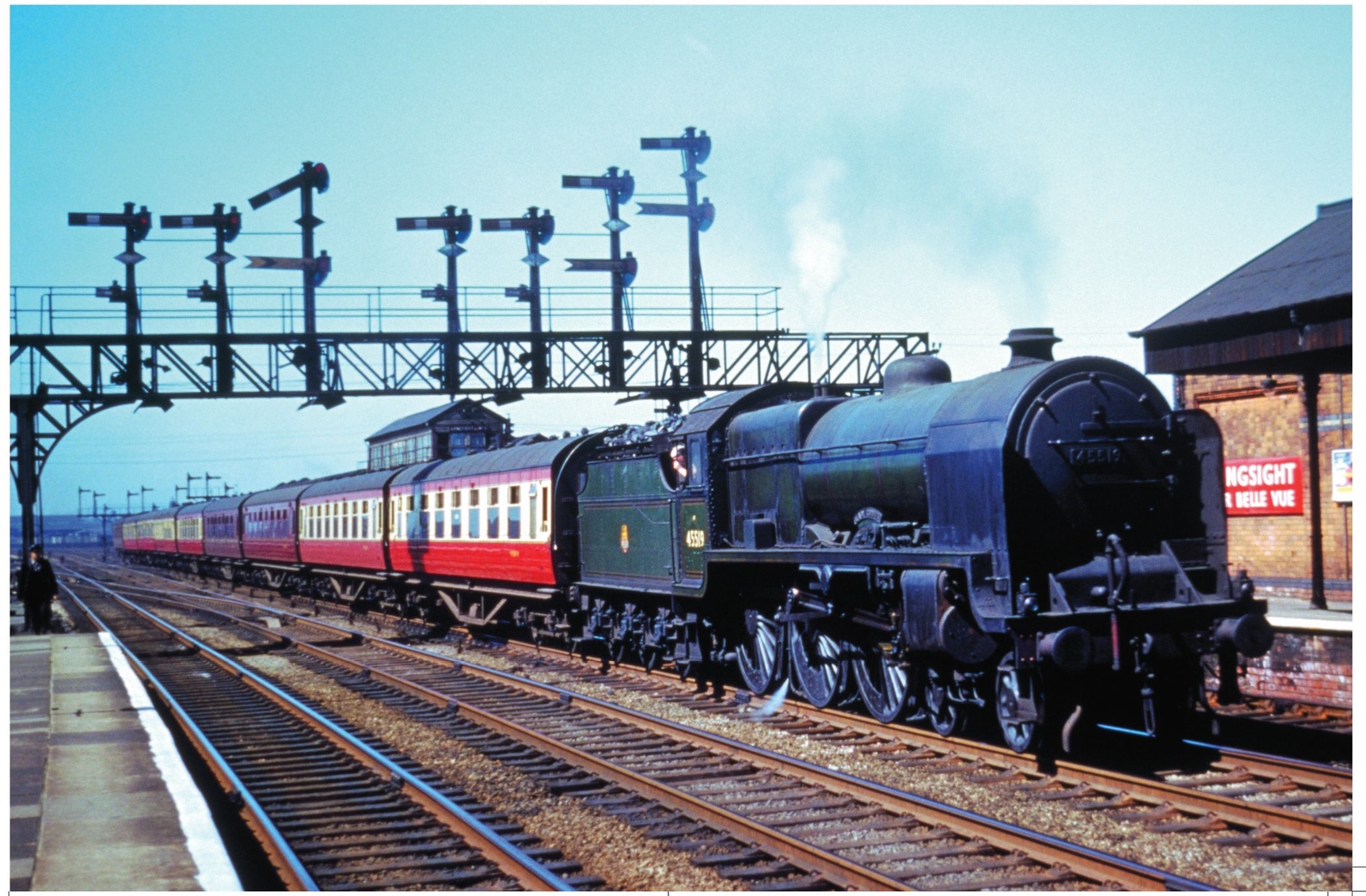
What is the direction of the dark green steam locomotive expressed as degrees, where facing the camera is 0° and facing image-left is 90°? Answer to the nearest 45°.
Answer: approximately 315°

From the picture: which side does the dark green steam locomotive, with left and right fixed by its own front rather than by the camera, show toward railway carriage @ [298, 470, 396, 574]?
back

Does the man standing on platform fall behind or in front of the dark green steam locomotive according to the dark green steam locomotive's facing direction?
behind

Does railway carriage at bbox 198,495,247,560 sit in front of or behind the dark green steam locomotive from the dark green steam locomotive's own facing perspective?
behind

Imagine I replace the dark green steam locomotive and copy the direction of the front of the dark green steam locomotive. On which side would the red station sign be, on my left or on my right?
on my left

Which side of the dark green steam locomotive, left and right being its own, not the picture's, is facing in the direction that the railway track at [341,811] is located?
right

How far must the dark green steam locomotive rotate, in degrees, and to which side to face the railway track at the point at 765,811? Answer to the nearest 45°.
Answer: approximately 90° to its right
